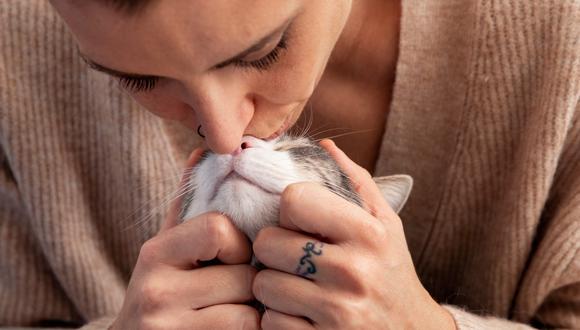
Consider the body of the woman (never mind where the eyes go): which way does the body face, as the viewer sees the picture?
toward the camera

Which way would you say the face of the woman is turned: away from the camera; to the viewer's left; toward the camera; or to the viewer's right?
toward the camera
